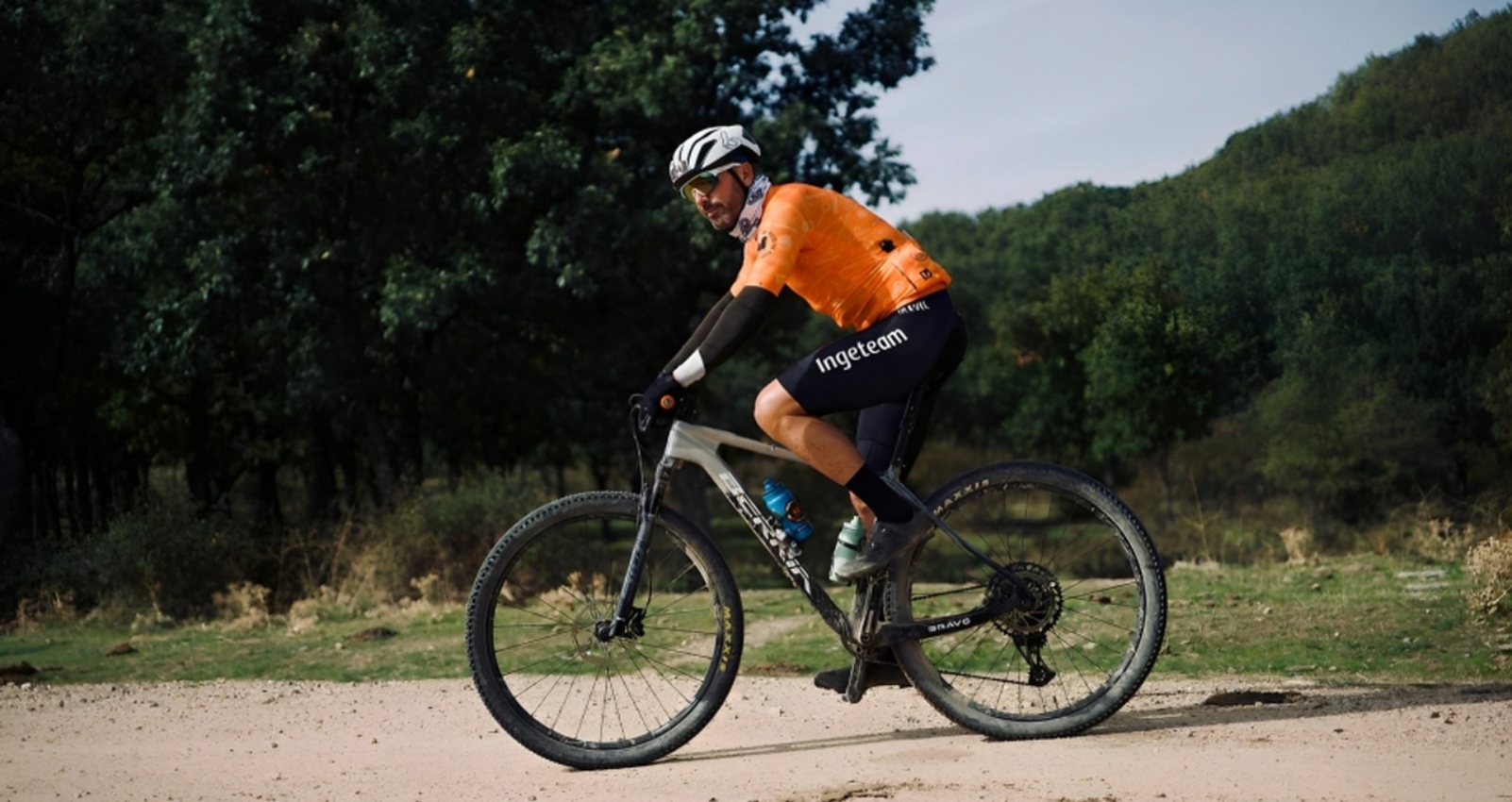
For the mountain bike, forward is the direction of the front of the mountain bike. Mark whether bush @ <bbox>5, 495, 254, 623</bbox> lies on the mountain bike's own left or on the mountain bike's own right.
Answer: on the mountain bike's own right

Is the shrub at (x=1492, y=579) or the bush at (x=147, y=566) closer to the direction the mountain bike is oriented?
the bush

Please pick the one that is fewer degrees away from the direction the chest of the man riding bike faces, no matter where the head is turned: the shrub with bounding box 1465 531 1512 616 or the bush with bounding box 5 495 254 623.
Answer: the bush

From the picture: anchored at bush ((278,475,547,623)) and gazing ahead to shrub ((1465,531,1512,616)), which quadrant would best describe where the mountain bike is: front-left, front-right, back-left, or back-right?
front-right

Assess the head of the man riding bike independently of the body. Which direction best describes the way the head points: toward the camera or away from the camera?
toward the camera

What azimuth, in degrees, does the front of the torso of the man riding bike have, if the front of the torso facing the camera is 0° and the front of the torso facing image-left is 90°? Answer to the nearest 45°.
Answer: approximately 90°

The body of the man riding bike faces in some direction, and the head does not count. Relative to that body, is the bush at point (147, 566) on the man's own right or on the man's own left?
on the man's own right

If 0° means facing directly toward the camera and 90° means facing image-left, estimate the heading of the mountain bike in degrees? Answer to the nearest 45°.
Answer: approximately 90°

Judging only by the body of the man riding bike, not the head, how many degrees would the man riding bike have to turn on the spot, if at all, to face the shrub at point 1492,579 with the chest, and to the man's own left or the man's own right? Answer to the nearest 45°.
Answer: approximately 135° to the man's own right

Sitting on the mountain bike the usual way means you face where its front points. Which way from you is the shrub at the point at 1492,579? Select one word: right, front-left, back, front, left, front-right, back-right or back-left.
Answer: back-right
